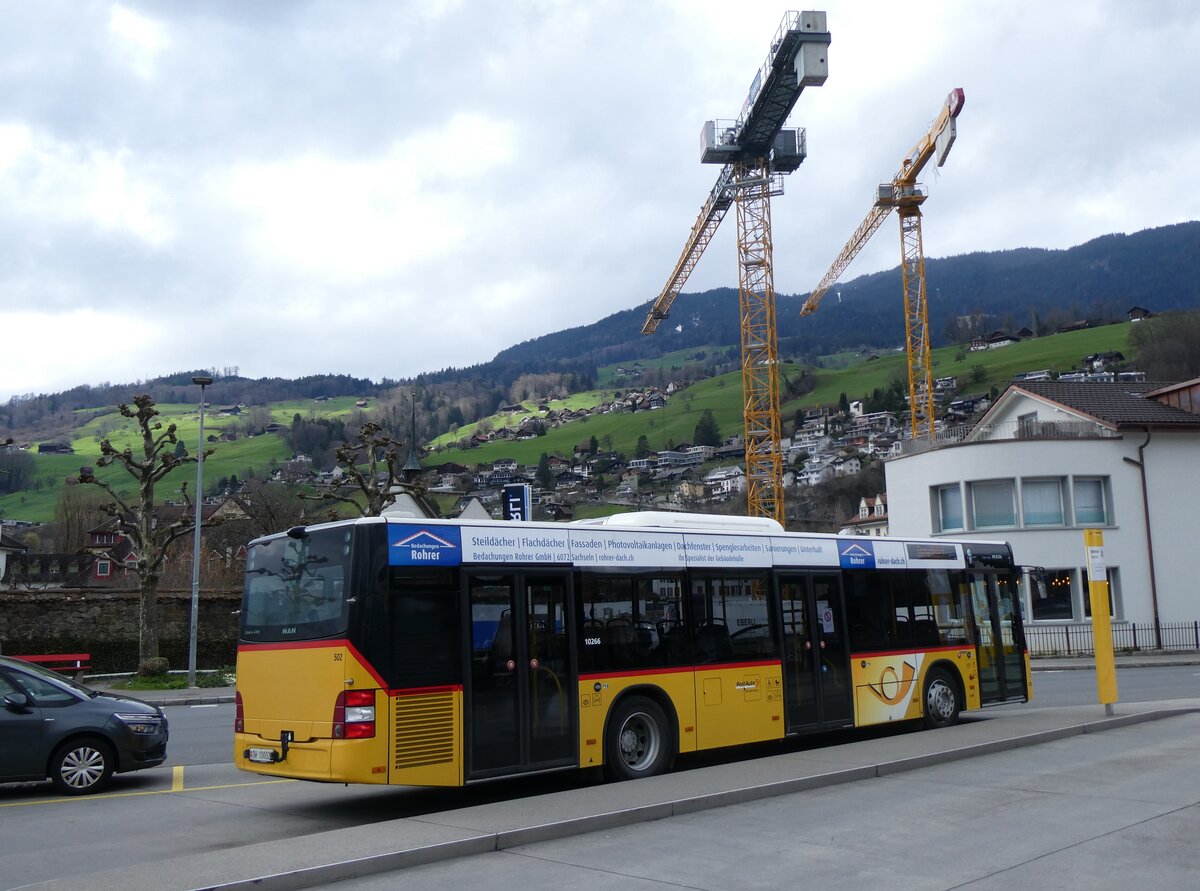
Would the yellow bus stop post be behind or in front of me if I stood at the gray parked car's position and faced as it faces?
in front

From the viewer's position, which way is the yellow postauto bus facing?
facing away from the viewer and to the right of the viewer

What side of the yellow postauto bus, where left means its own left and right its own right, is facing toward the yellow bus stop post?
front

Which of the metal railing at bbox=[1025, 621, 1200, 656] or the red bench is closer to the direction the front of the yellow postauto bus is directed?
the metal railing

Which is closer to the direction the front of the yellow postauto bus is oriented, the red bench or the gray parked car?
the red bench

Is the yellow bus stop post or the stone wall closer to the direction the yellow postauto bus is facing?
the yellow bus stop post

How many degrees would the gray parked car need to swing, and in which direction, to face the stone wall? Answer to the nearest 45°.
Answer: approximately 90° to its left

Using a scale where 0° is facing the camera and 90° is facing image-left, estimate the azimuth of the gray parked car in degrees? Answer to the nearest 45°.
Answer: approximately 270°

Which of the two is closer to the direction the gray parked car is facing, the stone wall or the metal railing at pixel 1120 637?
the metal railing

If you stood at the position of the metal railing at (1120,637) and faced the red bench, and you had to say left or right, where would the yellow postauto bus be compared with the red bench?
left

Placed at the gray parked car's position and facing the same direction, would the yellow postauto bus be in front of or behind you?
in front

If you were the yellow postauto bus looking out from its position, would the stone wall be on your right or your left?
on your left

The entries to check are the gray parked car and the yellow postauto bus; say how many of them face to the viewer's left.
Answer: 0
